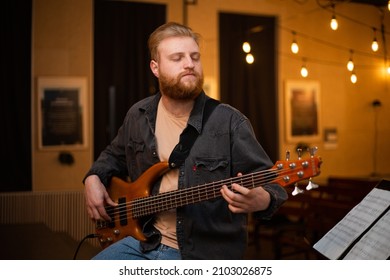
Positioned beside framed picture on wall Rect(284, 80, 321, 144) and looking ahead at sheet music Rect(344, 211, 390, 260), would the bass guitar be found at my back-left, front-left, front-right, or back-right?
front-right

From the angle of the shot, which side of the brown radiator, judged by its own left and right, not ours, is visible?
front

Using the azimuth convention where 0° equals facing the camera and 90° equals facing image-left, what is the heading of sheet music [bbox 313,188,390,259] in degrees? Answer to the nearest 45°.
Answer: approximately 45°

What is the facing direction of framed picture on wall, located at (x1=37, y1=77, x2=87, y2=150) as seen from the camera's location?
facing the viewer

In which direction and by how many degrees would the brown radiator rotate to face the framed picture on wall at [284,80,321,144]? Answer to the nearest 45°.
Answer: approximately 90° to its left

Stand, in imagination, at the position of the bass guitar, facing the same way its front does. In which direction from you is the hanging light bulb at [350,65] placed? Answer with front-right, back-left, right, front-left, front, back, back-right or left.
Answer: back-left

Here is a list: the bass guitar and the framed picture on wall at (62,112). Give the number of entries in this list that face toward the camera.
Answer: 2

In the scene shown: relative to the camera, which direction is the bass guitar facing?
toward the camera

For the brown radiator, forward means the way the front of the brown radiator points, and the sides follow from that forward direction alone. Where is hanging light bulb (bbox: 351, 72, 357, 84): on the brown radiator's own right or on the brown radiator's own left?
on the brown radiator's own left

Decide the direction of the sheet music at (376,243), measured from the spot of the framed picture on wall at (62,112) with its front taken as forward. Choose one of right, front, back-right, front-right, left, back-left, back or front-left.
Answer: front-left

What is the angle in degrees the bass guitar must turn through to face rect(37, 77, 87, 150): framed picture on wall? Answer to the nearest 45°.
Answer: approximately 135° to its right

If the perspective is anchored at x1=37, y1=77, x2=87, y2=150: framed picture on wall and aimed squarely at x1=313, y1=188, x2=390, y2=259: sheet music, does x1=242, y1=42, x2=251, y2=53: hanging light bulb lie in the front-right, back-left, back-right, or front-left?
front-left

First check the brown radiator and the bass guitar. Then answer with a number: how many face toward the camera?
2
